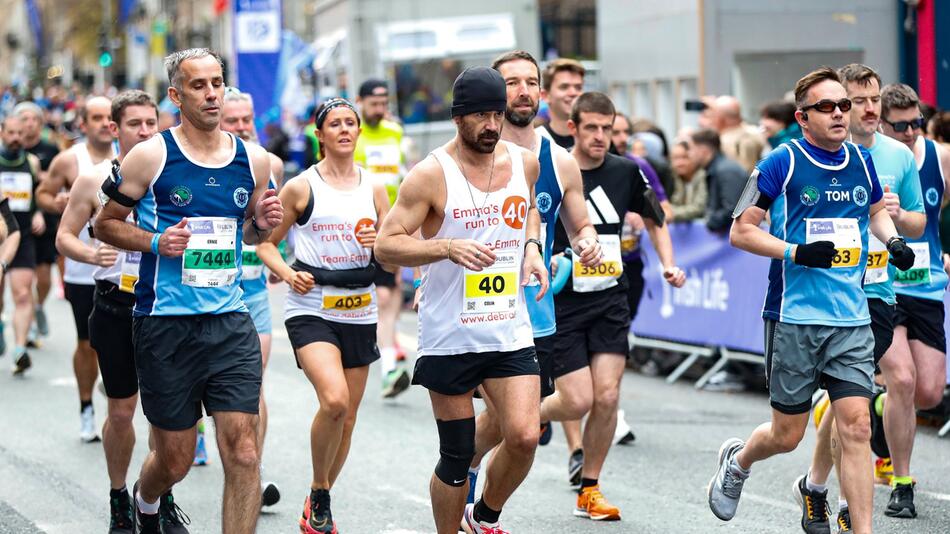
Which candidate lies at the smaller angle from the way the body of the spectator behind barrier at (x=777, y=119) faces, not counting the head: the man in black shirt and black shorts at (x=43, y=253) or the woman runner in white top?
the man in black shirt and black shorts

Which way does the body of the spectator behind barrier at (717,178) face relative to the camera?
to the viewer's left

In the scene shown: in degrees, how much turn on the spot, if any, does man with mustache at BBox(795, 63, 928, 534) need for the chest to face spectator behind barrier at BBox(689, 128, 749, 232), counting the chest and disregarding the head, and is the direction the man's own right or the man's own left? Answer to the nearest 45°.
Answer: approximately 180°

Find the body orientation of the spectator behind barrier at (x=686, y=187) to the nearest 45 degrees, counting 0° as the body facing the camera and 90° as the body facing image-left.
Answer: approximately 45°

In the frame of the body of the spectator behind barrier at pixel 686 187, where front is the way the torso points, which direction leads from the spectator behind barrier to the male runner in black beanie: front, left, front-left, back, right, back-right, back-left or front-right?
front-left

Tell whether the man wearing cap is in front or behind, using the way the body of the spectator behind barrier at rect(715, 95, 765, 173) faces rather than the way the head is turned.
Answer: in front

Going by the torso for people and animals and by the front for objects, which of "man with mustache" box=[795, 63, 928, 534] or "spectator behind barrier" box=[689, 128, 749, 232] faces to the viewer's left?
the spectator behind barrier

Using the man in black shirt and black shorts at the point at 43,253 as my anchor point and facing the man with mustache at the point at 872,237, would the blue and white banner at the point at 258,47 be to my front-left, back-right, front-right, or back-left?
back-left

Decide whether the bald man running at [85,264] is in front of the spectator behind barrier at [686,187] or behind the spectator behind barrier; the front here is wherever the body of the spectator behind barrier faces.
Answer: in front

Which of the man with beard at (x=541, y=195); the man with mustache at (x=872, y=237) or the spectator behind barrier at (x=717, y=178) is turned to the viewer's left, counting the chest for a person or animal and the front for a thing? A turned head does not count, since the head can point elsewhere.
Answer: the spectator behind barrier
